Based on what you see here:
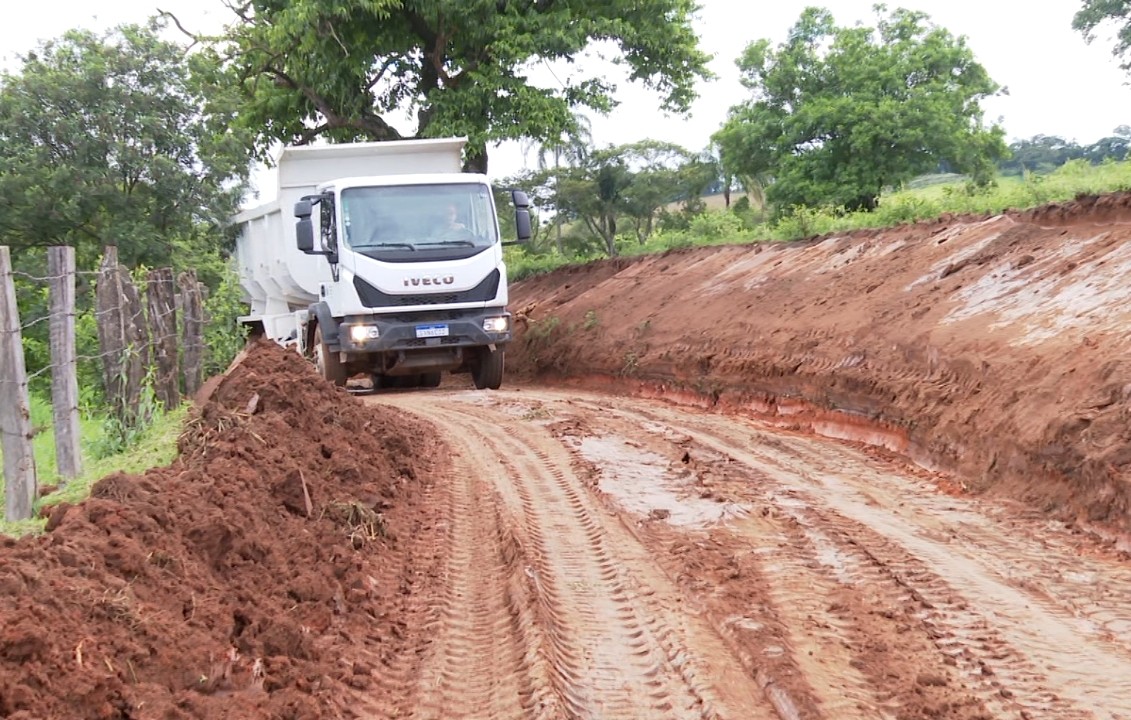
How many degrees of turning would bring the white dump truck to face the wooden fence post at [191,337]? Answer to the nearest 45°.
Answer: approximately 90° to its right

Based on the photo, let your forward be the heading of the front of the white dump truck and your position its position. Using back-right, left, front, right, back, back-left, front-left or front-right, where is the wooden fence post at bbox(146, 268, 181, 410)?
right

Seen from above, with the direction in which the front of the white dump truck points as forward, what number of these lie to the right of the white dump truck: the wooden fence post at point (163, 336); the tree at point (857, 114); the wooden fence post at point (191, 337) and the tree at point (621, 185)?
2

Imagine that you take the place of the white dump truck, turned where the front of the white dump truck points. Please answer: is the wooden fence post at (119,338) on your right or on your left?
on your right

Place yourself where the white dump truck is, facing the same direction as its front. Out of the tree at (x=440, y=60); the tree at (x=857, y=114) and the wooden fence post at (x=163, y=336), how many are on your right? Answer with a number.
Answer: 1

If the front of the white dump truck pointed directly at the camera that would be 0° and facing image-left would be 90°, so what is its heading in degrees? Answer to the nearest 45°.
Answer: approximately 315°

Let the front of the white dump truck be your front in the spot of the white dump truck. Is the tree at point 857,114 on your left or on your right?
on your left

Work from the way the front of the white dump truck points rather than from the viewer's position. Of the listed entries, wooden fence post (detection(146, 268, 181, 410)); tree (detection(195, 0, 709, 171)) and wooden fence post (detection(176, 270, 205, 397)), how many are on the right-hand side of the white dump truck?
2

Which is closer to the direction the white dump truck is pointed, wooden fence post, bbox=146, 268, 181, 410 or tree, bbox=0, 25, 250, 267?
the wooden fence post

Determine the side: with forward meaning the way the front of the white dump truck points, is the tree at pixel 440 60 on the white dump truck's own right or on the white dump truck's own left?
on the white dump truck's own left

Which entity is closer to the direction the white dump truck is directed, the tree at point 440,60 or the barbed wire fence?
the barbed wire fence

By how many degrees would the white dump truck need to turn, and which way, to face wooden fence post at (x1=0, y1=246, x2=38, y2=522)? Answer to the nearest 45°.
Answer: approximately 45° to its right

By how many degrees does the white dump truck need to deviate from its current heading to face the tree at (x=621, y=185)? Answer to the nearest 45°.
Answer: approximately 135° to its left
